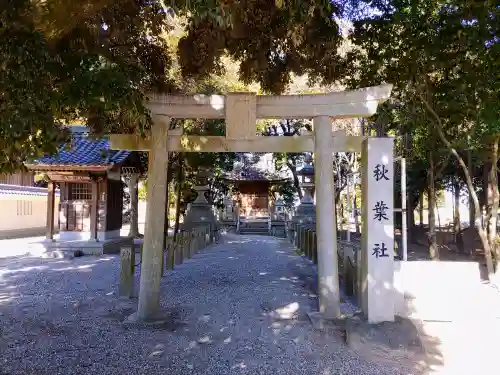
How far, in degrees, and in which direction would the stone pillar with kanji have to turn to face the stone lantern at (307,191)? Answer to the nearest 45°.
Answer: approximately 180°

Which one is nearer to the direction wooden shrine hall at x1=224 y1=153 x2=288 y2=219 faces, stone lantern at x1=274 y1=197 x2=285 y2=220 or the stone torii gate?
the stone torii gate

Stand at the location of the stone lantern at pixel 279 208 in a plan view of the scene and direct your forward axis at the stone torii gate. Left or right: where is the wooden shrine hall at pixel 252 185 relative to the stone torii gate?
right

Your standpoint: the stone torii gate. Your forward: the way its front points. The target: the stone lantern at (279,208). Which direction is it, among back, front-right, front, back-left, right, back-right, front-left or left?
back

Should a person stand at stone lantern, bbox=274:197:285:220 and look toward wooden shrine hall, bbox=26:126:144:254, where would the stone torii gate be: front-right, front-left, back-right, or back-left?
front-left

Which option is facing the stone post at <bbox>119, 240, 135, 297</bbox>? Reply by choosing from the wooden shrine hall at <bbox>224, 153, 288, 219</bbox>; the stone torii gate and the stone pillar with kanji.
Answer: the wooden shrine hall

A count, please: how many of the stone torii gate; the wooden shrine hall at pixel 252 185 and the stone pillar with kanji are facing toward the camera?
3

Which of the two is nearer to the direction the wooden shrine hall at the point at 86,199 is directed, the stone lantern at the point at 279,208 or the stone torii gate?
the stone torii gate

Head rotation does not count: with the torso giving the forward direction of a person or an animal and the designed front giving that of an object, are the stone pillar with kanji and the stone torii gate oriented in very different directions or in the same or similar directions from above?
same or similar directions

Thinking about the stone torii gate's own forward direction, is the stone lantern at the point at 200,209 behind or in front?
behind

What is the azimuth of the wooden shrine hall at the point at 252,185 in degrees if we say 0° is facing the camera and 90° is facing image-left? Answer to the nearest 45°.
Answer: approximately 0°

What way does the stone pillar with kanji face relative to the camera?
toward the camera

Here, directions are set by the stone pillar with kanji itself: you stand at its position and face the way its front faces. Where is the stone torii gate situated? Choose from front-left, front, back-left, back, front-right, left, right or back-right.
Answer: right

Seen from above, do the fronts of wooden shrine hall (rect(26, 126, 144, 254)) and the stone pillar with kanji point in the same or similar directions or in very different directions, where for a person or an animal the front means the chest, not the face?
same or similar directions

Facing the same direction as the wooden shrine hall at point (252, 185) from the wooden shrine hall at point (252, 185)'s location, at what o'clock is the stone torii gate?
The stone torii gate is roughly at 12 o'clock from the wooden shrine hall.

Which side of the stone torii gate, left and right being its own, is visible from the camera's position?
front
